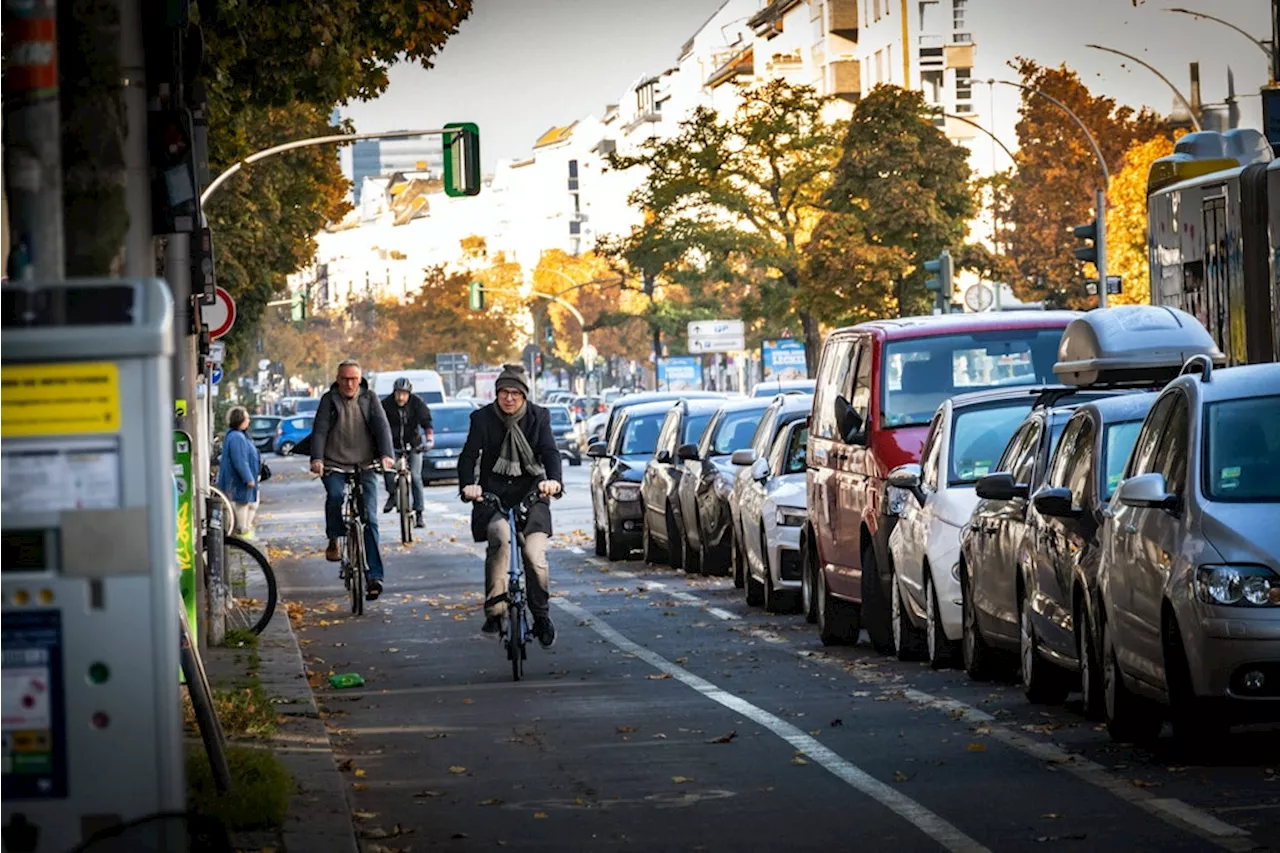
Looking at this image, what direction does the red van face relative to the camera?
toward the camera

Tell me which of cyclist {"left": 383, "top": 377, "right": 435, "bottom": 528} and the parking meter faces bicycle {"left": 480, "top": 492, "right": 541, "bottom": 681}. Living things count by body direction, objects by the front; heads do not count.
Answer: the cyclist

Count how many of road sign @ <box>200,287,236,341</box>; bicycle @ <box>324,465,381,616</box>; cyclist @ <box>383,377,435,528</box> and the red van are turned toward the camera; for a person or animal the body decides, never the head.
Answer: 4

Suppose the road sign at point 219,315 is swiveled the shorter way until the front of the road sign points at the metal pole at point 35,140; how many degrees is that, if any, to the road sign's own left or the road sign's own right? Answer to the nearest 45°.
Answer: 0° — it already faces it

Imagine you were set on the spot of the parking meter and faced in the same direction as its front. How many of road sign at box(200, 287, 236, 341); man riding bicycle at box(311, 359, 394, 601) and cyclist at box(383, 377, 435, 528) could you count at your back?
3

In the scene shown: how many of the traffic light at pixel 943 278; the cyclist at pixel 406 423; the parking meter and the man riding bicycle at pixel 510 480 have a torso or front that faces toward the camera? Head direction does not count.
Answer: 3

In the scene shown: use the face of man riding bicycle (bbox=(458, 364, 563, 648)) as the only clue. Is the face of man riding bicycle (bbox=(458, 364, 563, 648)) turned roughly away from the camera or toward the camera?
toward the camera

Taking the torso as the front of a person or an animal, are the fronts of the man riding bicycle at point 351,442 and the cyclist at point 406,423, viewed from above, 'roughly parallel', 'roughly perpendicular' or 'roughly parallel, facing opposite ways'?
roughly parallel

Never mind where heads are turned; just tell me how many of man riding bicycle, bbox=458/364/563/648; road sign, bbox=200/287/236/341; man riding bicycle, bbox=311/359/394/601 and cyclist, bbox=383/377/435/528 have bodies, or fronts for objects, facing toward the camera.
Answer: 4

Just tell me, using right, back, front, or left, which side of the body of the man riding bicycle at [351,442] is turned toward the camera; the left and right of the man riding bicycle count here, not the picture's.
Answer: front

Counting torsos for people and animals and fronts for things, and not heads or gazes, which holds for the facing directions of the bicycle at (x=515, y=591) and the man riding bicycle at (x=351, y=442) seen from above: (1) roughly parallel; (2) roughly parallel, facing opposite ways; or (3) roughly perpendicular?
roughly parallel
